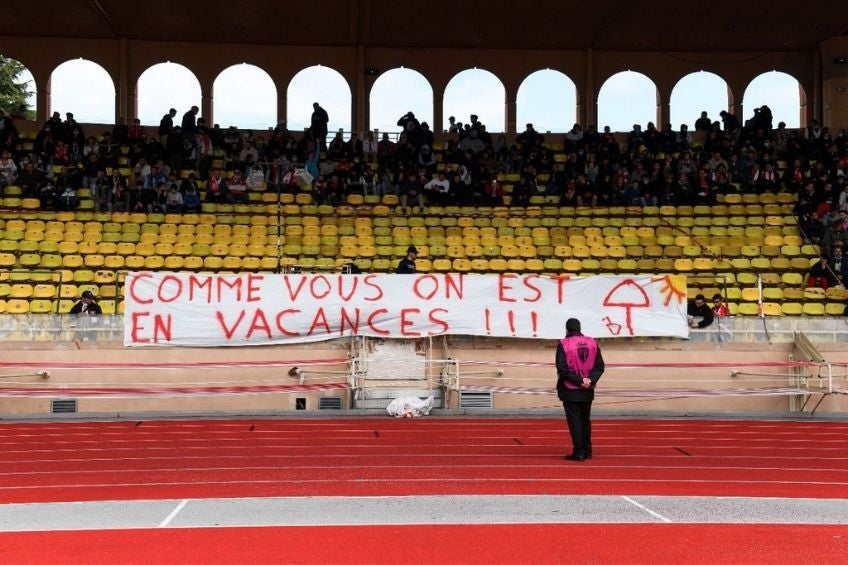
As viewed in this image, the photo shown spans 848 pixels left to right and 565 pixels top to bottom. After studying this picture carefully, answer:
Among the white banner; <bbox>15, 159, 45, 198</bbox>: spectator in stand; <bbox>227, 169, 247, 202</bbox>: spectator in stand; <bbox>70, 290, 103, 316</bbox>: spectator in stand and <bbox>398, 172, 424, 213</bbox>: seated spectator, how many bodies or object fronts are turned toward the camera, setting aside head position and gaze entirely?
5

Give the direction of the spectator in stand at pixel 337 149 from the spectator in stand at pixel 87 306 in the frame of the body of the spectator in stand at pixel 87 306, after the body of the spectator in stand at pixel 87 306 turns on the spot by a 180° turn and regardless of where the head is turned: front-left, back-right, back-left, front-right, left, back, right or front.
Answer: front-right

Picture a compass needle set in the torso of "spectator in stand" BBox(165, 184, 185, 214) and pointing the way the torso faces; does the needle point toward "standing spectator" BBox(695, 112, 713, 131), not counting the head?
no

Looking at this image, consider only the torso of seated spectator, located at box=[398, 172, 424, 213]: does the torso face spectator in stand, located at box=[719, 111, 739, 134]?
no

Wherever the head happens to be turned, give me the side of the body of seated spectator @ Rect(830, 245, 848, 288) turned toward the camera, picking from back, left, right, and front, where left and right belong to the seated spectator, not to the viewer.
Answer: front

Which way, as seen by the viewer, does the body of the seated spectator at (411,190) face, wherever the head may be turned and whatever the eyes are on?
toward the camera

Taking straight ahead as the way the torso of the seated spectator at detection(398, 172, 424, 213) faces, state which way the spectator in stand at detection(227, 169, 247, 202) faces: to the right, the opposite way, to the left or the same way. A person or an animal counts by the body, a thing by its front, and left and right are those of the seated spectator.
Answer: the same way

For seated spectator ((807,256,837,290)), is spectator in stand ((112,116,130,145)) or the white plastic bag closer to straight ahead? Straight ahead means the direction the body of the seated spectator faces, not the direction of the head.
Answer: the white plastic bag

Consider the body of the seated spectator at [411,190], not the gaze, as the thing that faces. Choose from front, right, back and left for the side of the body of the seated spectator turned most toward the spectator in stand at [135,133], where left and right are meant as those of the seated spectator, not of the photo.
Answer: right

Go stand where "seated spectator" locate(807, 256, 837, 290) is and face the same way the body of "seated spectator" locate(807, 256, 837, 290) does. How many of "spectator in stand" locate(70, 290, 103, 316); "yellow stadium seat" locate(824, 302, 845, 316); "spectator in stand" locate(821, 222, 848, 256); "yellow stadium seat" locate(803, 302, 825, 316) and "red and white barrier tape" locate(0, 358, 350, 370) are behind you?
1

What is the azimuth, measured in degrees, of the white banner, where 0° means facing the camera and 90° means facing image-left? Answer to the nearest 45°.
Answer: approximately 0°

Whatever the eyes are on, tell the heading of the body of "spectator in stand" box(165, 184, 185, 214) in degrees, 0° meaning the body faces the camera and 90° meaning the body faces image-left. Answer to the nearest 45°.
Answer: approximately 0°

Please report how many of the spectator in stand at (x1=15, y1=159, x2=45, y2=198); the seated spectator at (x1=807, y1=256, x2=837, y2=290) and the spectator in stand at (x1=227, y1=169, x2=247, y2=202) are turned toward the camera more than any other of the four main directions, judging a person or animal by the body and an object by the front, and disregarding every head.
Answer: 3

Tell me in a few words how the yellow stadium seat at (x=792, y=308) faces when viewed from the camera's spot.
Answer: facing the viewer

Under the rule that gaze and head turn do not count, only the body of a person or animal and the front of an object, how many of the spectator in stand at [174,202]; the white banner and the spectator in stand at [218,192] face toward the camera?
3

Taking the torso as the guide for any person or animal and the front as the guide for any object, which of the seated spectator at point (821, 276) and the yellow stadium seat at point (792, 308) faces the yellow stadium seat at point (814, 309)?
the seated spectator

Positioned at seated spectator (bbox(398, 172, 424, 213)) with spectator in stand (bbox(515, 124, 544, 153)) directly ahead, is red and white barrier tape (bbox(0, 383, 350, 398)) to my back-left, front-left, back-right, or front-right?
back-right

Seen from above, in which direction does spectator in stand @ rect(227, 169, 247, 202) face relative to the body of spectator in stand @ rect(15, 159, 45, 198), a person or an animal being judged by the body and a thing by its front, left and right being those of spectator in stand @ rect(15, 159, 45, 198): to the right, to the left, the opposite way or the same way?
the same way
